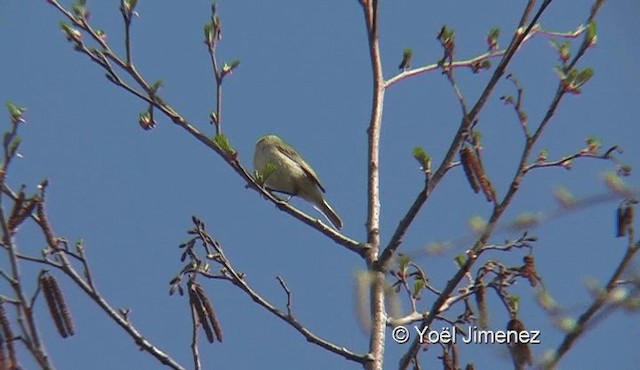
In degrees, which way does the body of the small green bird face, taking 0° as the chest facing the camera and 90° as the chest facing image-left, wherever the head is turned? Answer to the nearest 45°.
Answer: approximately 90°
